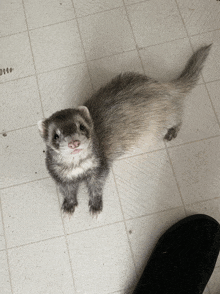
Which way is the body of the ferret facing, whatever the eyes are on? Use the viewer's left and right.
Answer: facing the viewer and to the left of the viewer
